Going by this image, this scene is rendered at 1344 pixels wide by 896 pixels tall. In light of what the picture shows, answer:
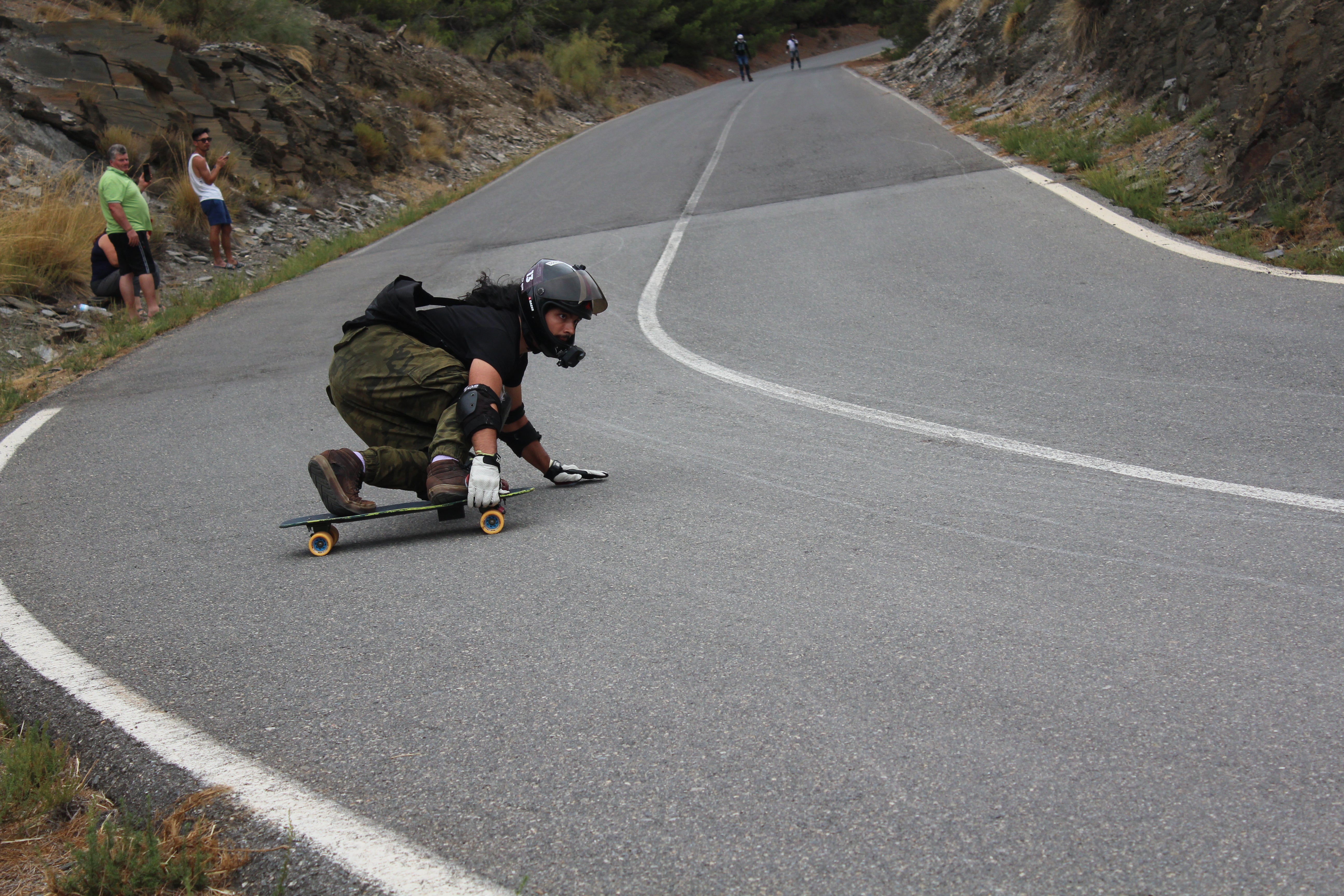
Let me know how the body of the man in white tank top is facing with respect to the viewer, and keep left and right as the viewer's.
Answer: facing to the right of the viewer

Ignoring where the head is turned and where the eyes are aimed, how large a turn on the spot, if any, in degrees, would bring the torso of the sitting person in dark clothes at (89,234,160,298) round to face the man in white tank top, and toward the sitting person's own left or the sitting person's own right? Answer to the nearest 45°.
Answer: approximately 45° to the sitting person's own left

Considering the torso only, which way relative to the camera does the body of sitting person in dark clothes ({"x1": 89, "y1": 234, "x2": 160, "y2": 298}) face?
to the viewer's right

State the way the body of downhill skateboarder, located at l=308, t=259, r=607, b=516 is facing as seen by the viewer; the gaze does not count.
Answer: to the viewer's right

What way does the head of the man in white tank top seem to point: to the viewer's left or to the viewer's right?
to the viewer's right

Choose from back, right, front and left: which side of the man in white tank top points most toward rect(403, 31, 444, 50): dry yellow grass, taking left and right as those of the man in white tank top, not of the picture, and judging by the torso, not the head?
left
